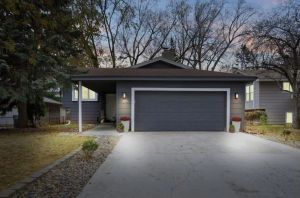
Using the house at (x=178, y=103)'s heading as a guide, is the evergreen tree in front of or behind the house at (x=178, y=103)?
in front

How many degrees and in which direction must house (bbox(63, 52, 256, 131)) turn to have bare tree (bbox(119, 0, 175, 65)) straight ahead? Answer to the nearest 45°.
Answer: approximately 180°

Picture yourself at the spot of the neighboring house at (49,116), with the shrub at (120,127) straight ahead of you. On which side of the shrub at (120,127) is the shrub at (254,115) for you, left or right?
left

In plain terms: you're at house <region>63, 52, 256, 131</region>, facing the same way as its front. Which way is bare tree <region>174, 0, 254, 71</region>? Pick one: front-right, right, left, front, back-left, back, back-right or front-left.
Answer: back

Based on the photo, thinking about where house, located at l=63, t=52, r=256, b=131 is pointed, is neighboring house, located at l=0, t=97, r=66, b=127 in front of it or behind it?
behind

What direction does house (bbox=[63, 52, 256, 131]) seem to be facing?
toward the camera

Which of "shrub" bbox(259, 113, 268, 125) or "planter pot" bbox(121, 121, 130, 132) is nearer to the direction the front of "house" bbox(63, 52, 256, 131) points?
the planter pot

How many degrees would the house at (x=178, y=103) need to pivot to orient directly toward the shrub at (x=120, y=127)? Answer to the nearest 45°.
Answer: approximately 90° to its right

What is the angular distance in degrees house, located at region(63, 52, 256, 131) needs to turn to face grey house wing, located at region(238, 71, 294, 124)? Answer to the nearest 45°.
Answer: approximately 135° to its left
